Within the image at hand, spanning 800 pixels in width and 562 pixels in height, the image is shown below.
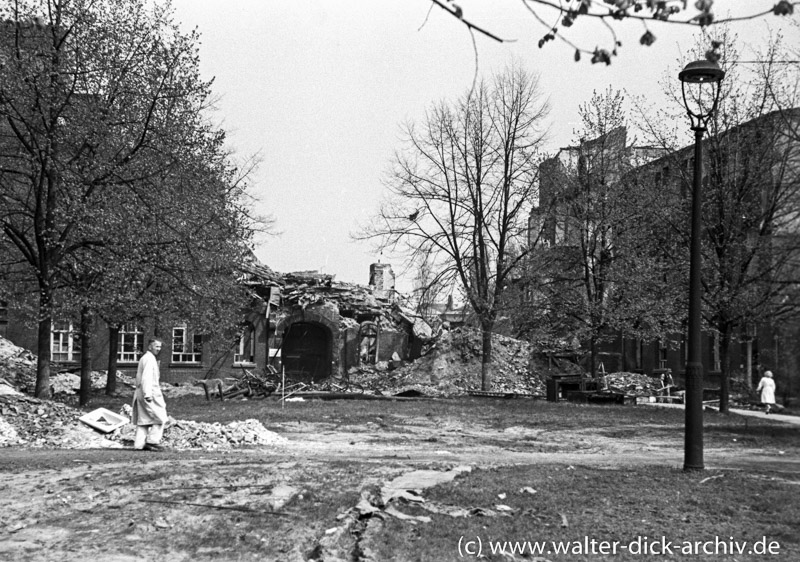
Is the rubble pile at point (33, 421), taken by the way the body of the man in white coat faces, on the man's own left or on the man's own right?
on the man's own left

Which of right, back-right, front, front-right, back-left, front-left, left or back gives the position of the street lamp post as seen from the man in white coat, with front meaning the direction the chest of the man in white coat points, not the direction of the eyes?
front-right

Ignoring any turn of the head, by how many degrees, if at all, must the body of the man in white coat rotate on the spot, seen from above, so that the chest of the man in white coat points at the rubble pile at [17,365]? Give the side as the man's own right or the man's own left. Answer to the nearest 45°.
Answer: approximately 90° to the man's own left

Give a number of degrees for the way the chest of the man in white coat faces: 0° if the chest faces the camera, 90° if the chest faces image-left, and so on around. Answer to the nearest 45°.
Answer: approximately 270°

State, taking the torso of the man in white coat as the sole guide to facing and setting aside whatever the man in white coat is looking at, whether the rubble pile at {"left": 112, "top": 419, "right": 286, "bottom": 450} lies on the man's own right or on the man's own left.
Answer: on the man's own left

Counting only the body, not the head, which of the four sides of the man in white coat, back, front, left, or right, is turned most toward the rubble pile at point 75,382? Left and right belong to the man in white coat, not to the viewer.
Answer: left

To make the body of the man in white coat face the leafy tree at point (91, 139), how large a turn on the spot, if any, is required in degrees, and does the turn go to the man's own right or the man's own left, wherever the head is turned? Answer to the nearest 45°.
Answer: approximately 90° to the man's own left

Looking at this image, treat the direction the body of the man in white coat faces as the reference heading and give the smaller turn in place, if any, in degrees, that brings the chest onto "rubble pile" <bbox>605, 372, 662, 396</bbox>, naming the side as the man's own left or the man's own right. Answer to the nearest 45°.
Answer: approximately 45° to the man's own left
